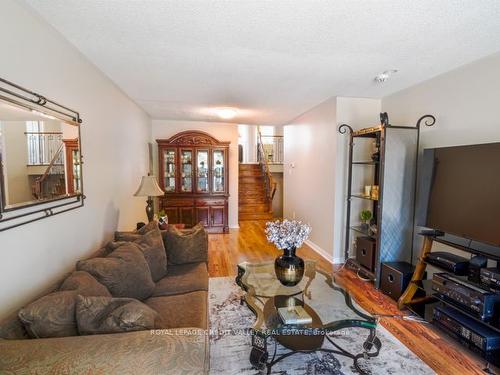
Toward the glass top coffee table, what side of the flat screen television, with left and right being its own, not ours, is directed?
front

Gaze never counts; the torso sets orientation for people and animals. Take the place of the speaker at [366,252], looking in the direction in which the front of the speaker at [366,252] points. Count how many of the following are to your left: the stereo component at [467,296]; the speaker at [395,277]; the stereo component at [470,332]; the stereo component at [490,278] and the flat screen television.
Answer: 5

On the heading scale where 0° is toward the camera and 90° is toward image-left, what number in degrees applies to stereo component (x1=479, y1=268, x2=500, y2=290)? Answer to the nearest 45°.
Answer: approximately 45°

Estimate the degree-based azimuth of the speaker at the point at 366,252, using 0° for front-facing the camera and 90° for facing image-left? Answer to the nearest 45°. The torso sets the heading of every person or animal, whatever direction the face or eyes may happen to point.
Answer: approximately 45°

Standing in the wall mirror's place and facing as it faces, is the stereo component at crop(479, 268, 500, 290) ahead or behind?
ahead

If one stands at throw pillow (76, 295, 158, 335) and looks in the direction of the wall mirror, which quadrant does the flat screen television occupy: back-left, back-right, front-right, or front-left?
back-right

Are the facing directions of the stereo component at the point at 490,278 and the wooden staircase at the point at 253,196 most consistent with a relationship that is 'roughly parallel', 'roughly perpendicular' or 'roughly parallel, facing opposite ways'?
roughly perpendicular

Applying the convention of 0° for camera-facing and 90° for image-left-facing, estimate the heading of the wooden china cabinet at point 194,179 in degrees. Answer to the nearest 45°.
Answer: approximately 0°

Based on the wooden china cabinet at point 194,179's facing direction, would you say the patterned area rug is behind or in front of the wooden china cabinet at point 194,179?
in front

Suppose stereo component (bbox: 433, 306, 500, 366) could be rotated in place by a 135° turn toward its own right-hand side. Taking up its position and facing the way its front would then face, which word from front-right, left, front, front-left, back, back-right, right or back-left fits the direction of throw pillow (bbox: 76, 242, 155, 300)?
back-left

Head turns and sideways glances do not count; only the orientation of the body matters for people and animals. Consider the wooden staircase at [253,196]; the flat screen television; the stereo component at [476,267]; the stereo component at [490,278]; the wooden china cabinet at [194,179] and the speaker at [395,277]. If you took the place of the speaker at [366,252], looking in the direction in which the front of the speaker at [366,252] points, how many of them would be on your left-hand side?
4

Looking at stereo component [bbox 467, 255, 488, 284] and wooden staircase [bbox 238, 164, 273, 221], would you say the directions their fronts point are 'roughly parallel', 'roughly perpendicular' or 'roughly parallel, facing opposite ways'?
roughly perpendicular

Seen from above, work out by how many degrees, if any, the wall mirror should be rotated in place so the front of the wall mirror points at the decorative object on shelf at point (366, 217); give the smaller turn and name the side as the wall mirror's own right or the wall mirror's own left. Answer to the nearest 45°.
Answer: approximately 45° to the wall mirror's own left

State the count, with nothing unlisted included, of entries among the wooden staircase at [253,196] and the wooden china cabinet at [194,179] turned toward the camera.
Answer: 2

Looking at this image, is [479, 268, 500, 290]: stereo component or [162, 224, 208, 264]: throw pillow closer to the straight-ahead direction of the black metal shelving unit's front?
the throw pillow

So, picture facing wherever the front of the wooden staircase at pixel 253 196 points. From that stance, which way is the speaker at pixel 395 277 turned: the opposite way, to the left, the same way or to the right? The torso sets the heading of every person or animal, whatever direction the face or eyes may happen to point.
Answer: to the right
